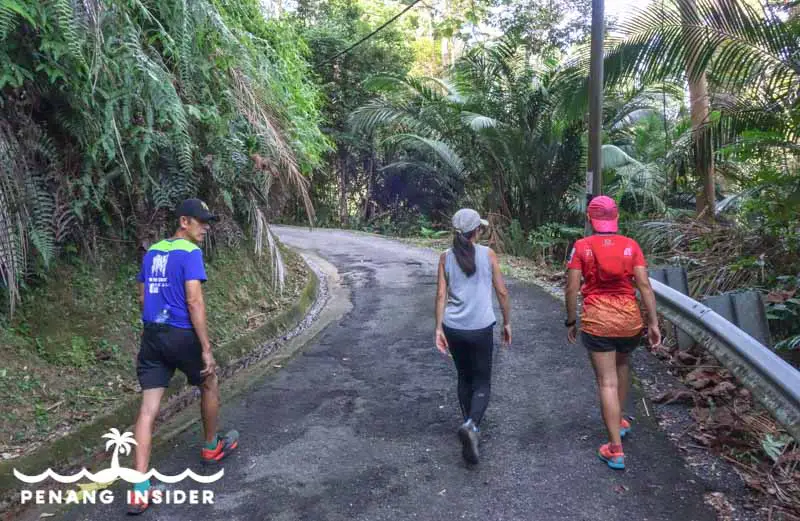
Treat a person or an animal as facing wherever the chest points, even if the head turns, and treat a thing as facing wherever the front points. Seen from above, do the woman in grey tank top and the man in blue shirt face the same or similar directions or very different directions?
same or similar directions

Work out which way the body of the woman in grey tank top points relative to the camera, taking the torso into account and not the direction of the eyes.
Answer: away from the camera

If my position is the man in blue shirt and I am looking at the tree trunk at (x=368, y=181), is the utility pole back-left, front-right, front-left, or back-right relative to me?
front-right

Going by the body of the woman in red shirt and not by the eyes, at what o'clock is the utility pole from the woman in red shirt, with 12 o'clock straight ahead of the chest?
The utility pole is roughly at 12 o'clock from the woman in red shirt.

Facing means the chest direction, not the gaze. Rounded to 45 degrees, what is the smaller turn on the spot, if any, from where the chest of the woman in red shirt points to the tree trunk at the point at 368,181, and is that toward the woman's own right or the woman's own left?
approximately 45° to the woman's own left

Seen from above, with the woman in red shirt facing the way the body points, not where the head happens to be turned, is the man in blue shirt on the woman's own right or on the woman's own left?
on the woman's own left

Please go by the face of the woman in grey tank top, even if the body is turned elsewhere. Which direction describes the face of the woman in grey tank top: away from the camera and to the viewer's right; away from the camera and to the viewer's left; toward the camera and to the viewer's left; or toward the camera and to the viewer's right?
away from the camera and to the viewer's right

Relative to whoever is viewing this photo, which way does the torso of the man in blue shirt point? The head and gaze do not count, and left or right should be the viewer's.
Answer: facing away from the viewer and to the right of the viewer

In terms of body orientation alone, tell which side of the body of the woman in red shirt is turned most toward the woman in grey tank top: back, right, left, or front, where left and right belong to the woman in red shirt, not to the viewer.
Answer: left

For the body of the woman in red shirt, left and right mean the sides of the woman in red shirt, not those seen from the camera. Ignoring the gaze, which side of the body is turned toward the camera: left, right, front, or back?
back

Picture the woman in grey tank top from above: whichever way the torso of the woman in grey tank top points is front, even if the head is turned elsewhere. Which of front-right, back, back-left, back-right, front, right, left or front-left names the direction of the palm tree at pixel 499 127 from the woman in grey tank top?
front

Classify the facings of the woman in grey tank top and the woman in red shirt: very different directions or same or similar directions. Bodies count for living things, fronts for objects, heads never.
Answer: same or similar directions

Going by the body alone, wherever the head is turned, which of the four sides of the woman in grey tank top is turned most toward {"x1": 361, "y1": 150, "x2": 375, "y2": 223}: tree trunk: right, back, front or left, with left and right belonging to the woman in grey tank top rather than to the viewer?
front

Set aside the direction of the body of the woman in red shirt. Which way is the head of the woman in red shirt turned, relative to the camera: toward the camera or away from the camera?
away from the camera

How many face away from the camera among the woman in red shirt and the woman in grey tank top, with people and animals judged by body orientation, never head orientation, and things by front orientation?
2

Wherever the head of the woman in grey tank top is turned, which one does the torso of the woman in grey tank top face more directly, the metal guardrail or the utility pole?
the utility pole

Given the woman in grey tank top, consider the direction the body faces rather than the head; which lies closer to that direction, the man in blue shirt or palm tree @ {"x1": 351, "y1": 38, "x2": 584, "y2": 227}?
the palm tree
